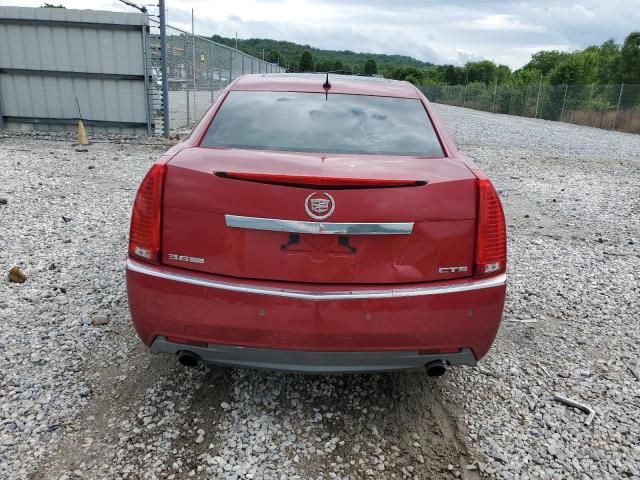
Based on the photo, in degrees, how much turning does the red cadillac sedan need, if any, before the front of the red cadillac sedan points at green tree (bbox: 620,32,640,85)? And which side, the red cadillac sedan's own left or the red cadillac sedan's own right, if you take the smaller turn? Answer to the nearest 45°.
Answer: approximately 45° to the red cadillac sedan's own right

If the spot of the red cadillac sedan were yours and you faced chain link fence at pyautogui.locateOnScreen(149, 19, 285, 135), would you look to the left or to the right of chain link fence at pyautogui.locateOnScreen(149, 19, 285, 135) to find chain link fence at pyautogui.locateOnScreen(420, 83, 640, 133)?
right

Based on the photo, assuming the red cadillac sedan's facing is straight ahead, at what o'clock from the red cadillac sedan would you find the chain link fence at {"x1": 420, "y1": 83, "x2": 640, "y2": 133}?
The chain link fence is roughly at 1 o'clock from the red cadillac sedan.

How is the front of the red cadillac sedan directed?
away from the camera

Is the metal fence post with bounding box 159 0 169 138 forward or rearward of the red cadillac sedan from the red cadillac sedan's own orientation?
forward

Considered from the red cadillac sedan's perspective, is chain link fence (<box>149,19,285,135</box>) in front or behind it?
in front
